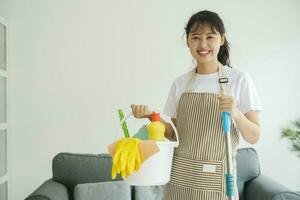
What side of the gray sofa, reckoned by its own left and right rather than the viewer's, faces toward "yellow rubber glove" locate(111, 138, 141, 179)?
front

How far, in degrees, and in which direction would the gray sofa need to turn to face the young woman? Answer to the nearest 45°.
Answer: approximately 45° to its left

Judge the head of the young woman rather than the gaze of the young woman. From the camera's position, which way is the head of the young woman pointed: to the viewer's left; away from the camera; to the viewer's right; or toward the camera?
toward the camera

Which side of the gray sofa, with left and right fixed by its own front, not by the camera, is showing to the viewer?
front
